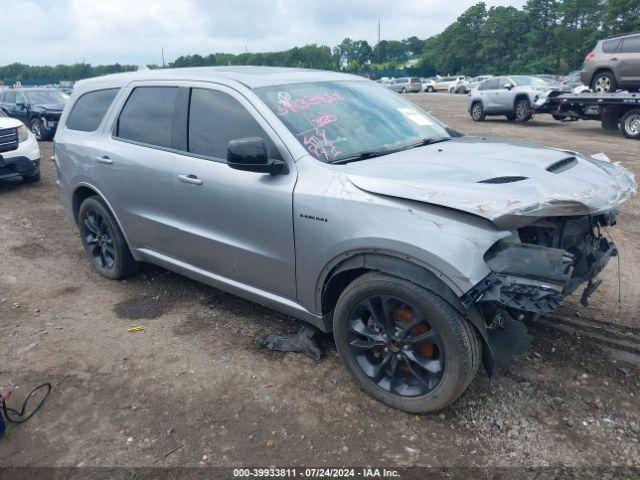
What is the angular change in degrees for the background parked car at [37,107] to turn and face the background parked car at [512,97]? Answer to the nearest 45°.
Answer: approximately 45° to its left

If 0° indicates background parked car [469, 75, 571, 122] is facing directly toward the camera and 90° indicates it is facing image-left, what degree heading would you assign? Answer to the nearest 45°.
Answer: approximately 315°

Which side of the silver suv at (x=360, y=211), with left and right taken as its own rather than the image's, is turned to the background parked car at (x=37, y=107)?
back

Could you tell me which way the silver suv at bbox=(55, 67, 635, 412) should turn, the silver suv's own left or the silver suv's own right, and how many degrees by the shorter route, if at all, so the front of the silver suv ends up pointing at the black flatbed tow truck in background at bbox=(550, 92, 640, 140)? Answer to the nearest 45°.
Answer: approximately 90° to the silver suv's own left

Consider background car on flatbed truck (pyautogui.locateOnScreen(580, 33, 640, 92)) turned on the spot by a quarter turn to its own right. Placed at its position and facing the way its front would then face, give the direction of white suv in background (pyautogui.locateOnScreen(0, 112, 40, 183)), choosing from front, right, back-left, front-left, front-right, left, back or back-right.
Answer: front-right

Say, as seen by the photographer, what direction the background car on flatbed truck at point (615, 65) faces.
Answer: facing to the right of the viewer

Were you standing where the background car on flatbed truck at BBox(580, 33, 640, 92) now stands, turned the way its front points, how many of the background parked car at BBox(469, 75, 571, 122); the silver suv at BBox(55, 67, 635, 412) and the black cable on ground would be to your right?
2

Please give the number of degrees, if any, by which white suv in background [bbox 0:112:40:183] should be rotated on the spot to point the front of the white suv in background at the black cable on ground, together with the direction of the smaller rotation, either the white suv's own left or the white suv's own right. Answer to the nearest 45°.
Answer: approximately 45° to the white suv's own right

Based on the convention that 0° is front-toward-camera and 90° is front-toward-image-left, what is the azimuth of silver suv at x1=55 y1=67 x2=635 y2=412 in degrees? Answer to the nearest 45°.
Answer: approximately 315°

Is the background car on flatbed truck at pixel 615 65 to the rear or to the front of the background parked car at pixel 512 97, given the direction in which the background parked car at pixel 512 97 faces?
to the front

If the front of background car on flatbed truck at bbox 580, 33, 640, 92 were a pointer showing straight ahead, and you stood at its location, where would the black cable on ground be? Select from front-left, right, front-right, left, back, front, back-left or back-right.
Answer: right

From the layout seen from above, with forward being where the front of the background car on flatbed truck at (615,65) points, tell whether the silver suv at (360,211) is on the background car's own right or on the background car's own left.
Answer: on the background car's own right

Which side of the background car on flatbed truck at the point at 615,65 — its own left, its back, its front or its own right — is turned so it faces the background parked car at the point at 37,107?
back
